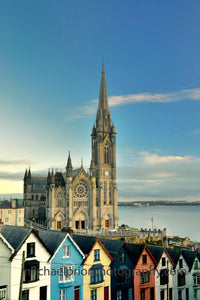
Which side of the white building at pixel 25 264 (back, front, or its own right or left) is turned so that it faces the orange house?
left

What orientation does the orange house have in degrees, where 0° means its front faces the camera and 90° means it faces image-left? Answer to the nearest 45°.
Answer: approximately 0°

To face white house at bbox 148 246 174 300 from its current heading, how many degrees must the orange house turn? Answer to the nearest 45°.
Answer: approximately 135° to its left

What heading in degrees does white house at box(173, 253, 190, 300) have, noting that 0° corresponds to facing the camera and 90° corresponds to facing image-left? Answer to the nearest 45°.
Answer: approximately 0°

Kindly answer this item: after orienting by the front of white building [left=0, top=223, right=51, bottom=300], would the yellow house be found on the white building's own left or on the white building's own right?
on the white building's own left

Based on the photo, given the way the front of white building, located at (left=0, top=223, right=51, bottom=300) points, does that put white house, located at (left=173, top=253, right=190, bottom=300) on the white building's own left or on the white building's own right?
on the white building's own left

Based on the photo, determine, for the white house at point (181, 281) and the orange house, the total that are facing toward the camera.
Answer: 2

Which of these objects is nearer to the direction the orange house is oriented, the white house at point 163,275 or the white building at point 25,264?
the white building
